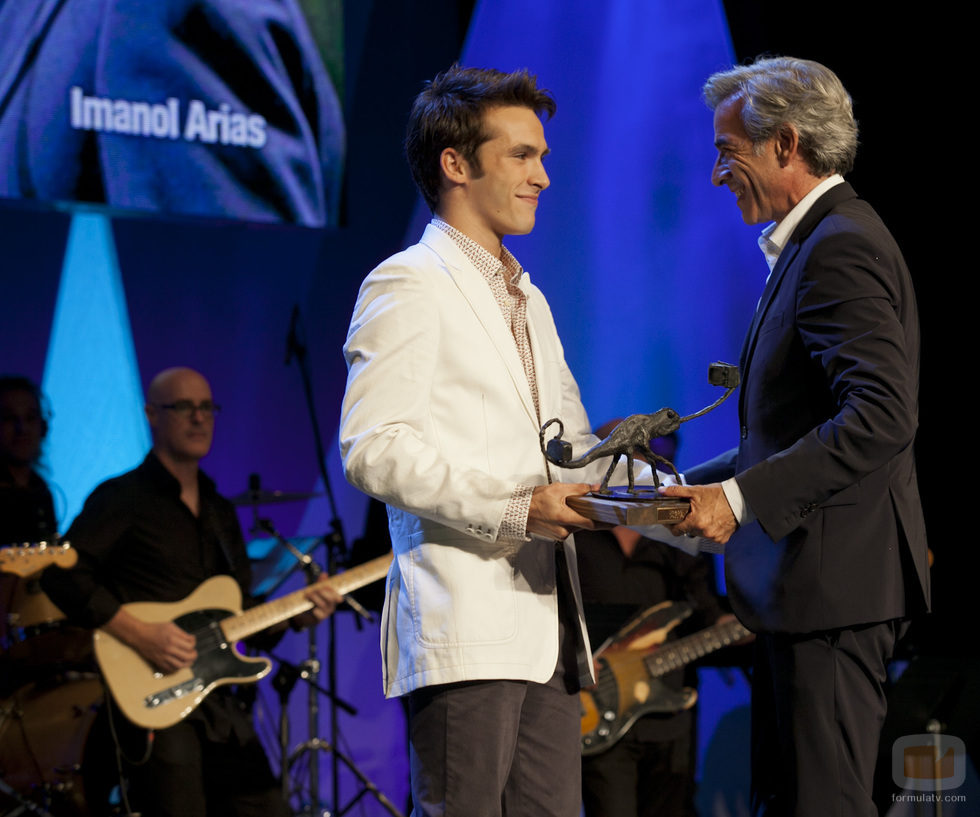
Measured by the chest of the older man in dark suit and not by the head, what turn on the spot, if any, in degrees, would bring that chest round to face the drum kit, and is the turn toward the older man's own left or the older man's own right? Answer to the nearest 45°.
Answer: approximately 45° to the older man's own right

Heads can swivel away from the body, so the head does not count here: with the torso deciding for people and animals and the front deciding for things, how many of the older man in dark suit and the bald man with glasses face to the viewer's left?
1

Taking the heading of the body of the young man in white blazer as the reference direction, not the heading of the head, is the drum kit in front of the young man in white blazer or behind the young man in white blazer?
behind

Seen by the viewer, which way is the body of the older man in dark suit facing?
to the viewer's left

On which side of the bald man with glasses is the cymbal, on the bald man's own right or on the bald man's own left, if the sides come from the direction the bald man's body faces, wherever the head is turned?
on the bald man's own left

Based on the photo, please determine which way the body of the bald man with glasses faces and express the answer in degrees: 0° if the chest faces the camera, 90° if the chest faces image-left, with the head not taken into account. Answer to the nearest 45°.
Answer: approximately 315°

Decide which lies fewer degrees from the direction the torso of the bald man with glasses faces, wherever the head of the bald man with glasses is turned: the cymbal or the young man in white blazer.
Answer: the young man in white blazer

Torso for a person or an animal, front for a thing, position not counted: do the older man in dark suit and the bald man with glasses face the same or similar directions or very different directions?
very different directions
